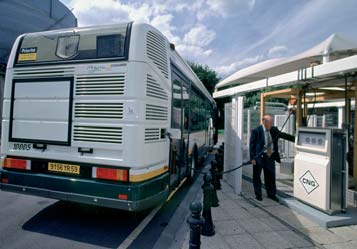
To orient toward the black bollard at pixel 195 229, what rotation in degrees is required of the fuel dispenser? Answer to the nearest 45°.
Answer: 0° — it already faces it

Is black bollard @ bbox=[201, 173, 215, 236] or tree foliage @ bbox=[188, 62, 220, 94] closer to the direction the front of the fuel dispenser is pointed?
the black bollard

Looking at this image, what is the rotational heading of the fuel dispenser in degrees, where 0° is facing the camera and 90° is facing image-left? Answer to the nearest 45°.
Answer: approximately 45°

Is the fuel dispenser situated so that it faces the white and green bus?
no

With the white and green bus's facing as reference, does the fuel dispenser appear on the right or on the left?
on its right

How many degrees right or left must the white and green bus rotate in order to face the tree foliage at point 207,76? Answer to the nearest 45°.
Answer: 0° — it already faces it

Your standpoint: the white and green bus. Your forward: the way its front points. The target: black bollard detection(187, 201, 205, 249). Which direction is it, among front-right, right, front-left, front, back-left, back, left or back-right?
back

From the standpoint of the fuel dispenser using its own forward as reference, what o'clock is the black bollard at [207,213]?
The black bollard is roughly at 12 o'clock from the fuel dispenser.

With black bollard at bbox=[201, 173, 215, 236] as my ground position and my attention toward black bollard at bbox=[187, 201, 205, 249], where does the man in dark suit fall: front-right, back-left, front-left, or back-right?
back-left

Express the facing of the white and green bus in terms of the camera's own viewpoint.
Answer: facing away from the viewer and to the right of the viewer

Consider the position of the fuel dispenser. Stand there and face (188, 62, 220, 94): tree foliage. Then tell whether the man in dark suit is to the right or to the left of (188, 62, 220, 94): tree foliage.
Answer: left
